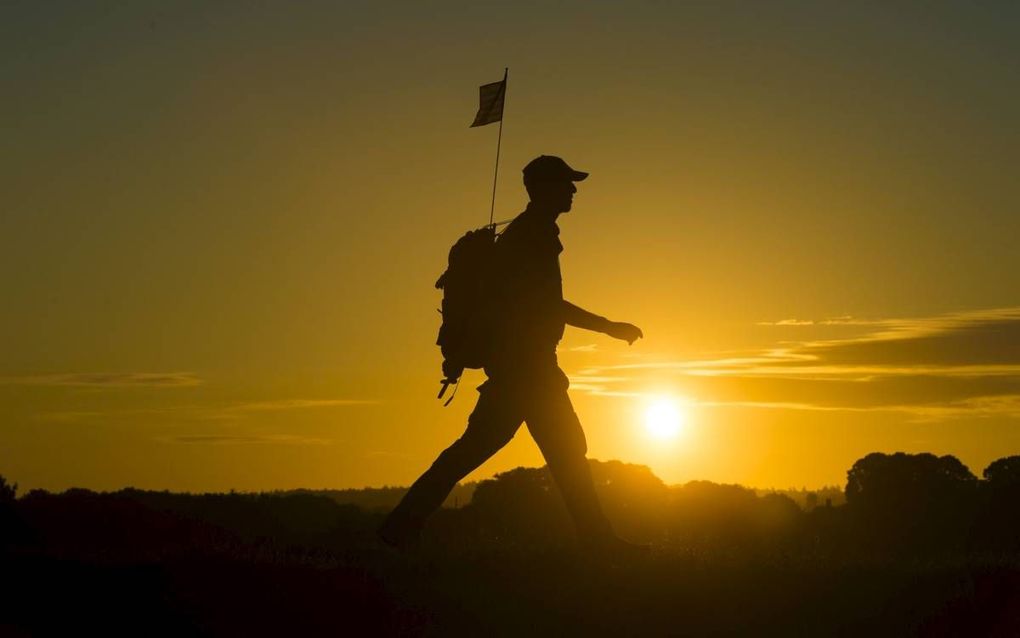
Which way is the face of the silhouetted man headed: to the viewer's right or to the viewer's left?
to the viewer's right

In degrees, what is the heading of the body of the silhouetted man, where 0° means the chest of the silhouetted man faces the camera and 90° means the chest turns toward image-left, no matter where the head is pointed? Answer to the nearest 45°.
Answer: approximately 270°
